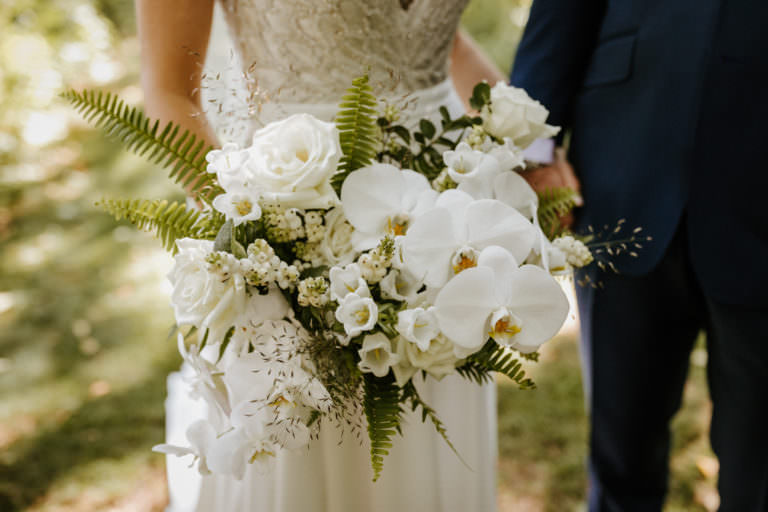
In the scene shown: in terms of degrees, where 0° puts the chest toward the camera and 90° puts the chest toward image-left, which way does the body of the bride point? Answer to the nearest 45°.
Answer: approximately 0°
